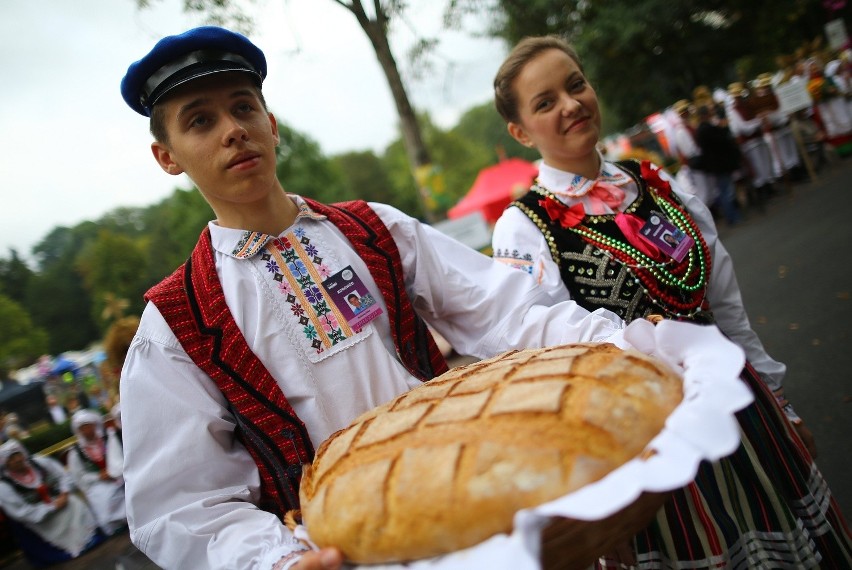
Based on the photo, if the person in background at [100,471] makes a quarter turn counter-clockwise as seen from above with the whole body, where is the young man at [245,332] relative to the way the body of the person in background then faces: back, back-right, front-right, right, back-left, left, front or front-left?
right

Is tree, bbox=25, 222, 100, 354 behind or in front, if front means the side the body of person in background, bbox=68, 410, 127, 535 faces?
behind

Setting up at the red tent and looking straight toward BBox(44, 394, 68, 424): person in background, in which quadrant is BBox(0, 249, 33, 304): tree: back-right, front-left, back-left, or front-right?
front-right

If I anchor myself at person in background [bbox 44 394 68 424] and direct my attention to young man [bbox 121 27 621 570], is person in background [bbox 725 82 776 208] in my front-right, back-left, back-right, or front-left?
front-left

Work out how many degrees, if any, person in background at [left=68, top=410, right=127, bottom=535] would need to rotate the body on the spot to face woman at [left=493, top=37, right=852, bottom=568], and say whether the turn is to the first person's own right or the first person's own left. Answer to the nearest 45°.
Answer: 0° — they already face them

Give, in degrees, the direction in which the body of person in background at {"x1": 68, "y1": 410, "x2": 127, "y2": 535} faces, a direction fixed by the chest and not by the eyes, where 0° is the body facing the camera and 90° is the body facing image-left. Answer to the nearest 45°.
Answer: approximately 0°

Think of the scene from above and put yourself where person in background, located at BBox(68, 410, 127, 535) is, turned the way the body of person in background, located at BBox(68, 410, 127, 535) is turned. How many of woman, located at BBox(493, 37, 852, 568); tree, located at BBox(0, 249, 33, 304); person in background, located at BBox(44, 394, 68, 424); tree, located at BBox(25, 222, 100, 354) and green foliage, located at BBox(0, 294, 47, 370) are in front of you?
1

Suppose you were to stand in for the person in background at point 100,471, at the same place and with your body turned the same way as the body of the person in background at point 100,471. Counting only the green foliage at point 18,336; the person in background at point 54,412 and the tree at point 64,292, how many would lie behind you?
3

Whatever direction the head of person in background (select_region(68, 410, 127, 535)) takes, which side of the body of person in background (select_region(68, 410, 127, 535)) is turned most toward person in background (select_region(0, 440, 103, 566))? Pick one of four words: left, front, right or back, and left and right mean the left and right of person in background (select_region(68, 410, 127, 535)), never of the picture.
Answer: right

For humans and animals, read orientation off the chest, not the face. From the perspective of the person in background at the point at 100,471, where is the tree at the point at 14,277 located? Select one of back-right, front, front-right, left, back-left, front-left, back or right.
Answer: back

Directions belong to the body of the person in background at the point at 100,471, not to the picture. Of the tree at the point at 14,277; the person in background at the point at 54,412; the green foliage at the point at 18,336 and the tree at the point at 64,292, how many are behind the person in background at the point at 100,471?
4
